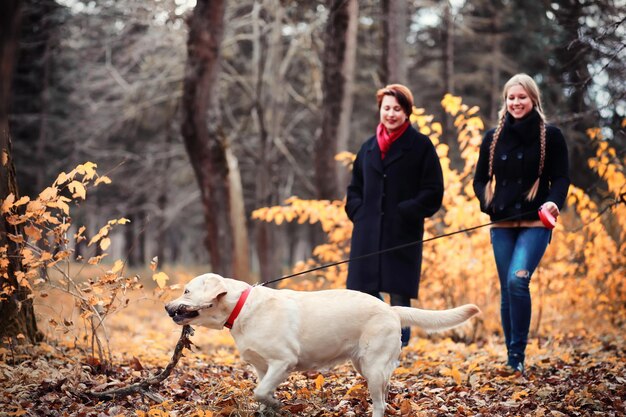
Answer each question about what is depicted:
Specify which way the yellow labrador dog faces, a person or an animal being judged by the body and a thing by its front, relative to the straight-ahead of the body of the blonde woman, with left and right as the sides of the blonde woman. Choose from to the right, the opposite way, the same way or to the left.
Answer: to the right

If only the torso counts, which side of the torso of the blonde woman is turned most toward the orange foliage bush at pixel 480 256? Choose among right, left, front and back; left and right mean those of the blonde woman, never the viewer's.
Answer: back

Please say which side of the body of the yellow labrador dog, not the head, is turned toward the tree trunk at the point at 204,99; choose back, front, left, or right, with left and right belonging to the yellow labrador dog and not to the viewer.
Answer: right

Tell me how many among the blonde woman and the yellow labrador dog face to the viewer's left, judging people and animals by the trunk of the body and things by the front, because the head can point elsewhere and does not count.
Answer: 1

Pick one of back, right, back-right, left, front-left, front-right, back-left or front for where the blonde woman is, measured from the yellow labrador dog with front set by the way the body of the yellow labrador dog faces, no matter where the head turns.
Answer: back-right

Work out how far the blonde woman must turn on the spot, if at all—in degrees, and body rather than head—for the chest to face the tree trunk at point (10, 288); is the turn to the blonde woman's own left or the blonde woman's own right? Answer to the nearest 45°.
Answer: approximately 90° to the blonde woman's own right

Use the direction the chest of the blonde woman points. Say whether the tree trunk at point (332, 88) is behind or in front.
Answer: behind

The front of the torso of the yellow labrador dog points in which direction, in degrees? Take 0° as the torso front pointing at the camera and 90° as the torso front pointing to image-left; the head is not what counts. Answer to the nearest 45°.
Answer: approximately 90°

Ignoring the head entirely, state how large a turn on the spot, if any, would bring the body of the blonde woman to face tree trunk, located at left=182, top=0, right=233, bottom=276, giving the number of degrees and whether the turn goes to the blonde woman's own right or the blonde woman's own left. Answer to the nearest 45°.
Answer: approximately 135° to the blonde woman's own right

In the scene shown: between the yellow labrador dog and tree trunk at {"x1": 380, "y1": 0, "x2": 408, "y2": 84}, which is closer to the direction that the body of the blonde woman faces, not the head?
the yellow labrador dog

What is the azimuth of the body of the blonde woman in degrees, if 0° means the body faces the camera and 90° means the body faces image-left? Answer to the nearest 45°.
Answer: approximately 0°

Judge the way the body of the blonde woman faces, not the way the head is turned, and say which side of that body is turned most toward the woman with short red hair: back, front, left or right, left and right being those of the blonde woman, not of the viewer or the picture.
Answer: right
